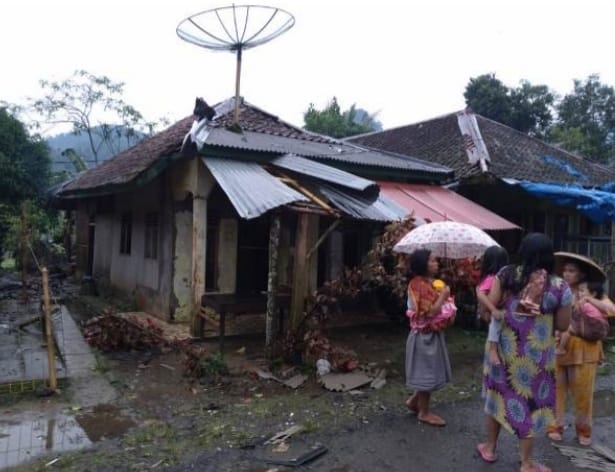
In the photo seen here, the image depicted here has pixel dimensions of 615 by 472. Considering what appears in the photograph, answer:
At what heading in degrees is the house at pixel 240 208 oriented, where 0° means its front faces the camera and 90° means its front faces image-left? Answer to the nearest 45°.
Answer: approximately 315°

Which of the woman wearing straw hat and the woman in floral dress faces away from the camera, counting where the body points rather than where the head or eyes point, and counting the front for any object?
the woman in floral dress

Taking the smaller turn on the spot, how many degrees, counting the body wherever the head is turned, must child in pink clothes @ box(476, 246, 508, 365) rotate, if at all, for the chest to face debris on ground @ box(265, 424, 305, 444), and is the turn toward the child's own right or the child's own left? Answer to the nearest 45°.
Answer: approximately 180°

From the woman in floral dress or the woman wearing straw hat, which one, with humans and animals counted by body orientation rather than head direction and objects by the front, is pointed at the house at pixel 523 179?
the woman in floral dress

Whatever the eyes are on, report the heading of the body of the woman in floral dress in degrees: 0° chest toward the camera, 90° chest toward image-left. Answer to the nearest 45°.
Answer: approximately 180°

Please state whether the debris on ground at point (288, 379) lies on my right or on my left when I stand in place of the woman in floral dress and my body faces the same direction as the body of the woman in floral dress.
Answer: on my left

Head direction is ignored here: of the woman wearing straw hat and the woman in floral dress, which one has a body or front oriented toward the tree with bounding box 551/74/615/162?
the woman in floral dress

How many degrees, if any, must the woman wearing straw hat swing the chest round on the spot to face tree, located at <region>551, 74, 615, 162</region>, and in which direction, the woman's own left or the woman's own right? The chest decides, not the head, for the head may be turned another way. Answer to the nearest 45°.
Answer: approximately 135° to the woman's own right

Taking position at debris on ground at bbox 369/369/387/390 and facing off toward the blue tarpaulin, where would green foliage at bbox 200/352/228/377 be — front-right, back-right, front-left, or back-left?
back-left
